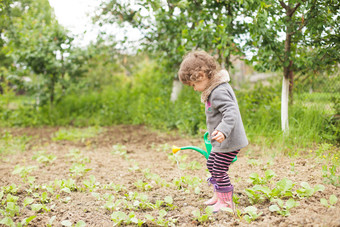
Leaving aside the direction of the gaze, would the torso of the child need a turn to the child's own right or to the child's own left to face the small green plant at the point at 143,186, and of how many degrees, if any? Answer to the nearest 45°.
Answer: approximately 45° to the child's own right

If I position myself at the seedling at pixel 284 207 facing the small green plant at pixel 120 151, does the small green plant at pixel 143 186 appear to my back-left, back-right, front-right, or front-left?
front-left

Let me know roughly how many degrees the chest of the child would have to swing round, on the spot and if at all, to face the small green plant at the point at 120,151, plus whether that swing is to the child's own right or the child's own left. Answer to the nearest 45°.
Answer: approximately 45° to the child's own right

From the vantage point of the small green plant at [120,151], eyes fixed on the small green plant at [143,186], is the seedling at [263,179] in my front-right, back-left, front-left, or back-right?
front-left

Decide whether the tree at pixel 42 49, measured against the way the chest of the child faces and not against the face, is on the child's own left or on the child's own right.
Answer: on the child's own right

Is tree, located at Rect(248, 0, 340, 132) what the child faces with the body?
no

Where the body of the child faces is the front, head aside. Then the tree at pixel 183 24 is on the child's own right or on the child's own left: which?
on the child's own right

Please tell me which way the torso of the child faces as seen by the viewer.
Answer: to the viewer's left
